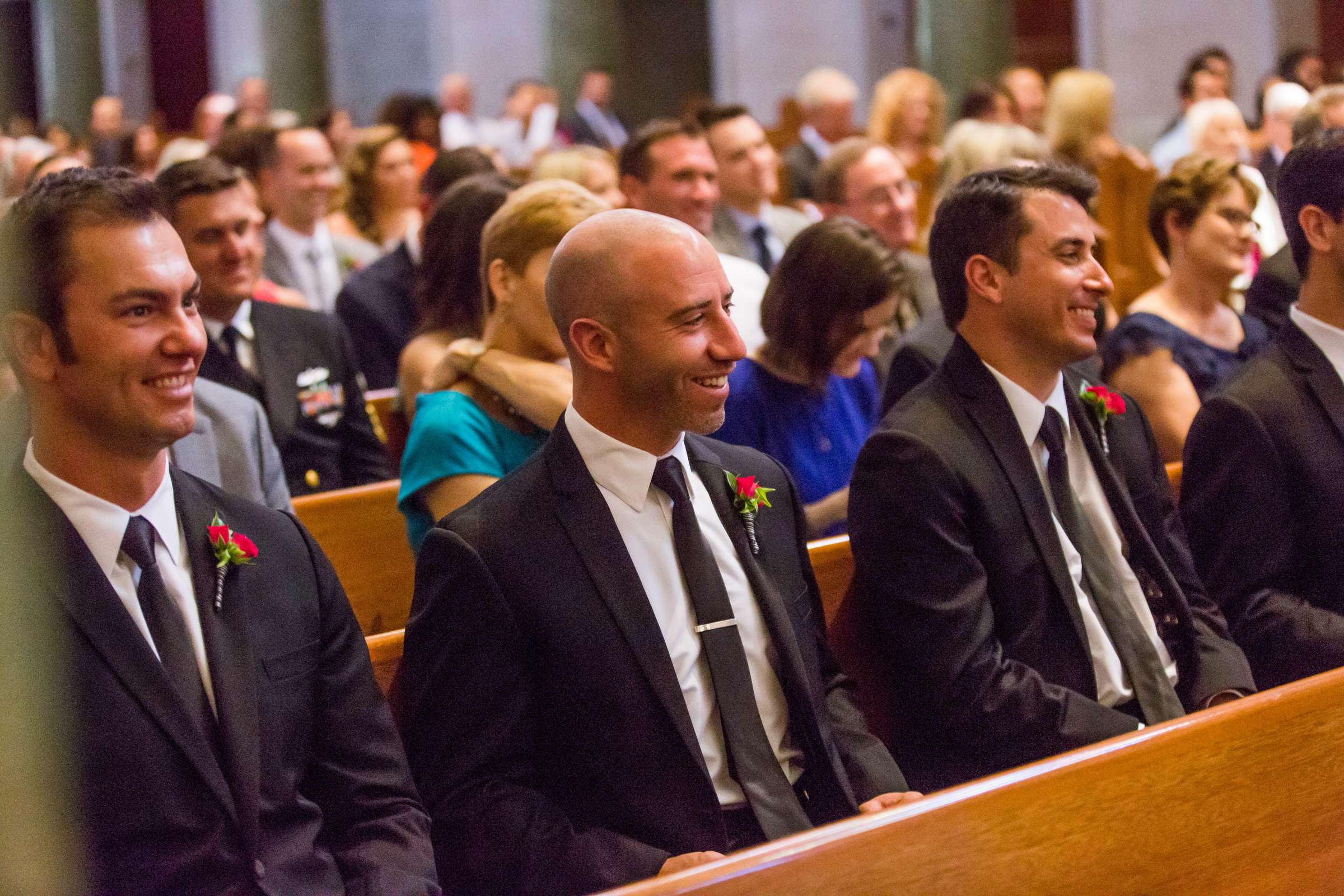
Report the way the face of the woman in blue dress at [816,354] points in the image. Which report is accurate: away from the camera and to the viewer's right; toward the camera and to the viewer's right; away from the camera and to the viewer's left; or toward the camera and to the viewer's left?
toward the camera and to the viewer's right

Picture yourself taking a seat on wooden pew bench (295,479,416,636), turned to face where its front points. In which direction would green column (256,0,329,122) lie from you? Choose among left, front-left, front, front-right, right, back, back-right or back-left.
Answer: back-left

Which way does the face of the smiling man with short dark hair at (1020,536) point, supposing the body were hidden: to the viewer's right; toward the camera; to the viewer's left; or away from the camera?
to the viewer's right

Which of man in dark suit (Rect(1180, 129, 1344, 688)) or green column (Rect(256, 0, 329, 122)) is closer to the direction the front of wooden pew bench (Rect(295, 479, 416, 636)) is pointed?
the man in dark suit

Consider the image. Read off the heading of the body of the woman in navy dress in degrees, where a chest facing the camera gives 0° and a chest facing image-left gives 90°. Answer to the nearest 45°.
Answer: approximately 315°

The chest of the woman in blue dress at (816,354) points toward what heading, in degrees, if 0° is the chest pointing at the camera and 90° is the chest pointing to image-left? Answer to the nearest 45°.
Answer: approximately 315°

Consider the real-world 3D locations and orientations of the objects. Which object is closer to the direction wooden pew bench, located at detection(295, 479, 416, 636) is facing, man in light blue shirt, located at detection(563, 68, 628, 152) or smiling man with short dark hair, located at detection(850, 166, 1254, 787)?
the smiling man with short dark hair

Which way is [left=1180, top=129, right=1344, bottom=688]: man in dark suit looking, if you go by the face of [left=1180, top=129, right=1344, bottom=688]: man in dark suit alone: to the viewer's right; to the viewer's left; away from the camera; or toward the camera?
to the viewer's right
